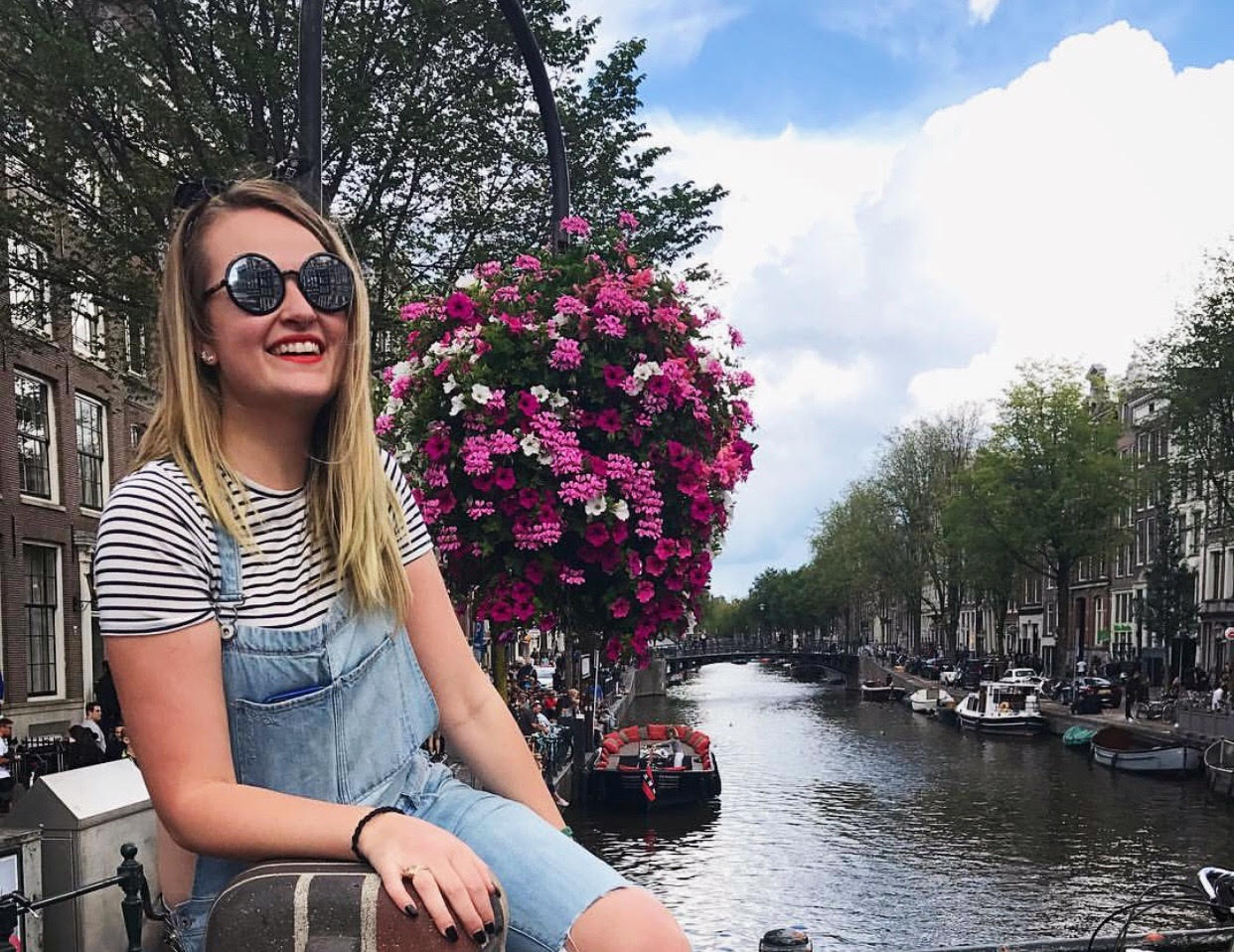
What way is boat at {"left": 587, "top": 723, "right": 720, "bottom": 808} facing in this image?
away from the camera

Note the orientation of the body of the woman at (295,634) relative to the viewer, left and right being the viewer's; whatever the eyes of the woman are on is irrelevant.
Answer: facing the viewer and to the right of the viewer

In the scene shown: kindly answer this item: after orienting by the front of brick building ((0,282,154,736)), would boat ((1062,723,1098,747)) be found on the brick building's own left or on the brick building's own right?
on the brick building's own left

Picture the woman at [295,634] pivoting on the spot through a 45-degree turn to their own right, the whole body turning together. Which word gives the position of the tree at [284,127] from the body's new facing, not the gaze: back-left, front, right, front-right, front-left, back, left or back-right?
back

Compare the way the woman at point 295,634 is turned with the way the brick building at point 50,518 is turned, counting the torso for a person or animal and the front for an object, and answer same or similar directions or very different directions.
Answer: same or similar directions
